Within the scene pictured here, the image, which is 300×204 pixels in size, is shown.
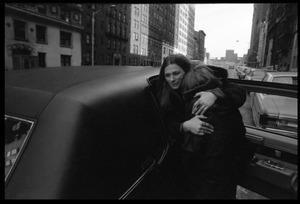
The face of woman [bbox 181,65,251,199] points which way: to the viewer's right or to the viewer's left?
to the viewer's left

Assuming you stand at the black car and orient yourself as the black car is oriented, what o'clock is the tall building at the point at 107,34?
The tall building is roughly at 10 o'clock from the black car.

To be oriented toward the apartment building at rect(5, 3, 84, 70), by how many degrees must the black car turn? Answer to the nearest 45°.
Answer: approximately 90° to its left

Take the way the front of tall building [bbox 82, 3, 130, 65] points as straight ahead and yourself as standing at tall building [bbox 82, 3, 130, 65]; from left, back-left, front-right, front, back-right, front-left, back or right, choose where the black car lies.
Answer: front-right

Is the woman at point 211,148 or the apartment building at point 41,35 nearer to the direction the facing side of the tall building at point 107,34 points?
the woman

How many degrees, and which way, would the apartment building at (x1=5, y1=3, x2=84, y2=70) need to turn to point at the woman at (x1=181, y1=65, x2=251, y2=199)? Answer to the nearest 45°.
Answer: approximately 45° to its right

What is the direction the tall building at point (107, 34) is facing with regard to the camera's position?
facing the viewer and to the right of the viewer

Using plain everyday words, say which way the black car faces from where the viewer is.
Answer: facing away from the viewer and to the right of the viewer

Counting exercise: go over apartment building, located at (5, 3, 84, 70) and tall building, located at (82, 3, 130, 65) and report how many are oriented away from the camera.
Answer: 0

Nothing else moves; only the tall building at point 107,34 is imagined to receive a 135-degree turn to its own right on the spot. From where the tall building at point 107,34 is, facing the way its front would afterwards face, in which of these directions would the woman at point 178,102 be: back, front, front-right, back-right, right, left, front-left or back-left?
left

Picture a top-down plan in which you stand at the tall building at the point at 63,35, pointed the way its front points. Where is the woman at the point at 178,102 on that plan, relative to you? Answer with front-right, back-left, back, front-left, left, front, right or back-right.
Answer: front-right

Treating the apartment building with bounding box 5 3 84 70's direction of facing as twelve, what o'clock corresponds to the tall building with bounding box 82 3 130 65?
The tall building is roughly at 9 o'clock from the apartment building.

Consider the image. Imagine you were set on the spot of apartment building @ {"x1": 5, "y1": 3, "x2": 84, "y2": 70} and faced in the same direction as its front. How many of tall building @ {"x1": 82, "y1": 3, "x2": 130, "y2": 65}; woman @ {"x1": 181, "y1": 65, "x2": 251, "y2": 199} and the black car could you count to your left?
1

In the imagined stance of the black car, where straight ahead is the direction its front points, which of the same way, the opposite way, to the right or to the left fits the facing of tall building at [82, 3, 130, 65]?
to the right

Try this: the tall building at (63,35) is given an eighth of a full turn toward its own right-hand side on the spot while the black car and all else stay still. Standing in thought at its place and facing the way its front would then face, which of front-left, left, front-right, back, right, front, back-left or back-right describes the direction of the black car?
front
